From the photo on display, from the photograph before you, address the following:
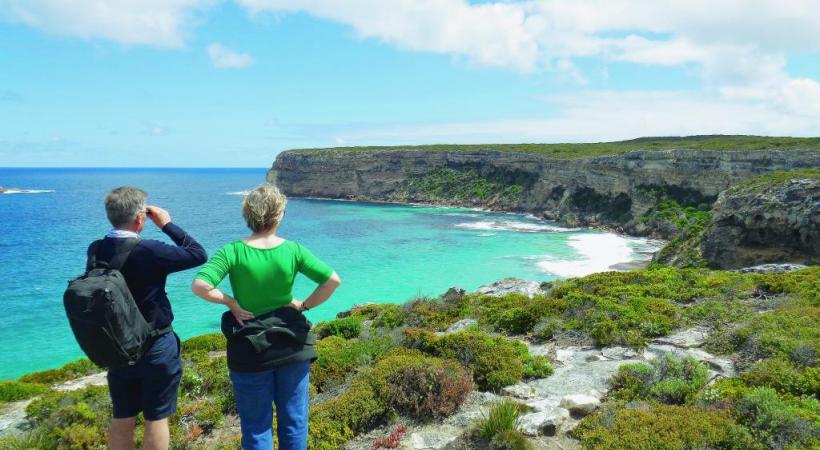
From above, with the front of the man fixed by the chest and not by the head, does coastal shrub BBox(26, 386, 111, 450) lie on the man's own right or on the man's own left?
on the man's own left

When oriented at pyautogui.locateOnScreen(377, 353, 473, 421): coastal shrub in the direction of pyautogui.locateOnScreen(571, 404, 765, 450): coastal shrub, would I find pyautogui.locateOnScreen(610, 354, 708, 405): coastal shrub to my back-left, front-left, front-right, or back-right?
front-left

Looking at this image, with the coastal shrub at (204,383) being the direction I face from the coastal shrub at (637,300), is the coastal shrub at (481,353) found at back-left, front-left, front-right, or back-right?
front-left

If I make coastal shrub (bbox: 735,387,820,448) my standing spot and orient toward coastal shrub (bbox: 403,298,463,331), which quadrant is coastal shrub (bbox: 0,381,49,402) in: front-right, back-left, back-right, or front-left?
front-left

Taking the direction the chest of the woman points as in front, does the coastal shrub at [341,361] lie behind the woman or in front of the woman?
in front

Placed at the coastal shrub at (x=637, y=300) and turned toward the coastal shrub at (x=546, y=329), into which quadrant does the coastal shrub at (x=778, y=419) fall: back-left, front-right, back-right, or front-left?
front-left

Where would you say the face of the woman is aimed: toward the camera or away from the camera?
away from the camera

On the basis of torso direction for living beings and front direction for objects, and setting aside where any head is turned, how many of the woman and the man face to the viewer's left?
0

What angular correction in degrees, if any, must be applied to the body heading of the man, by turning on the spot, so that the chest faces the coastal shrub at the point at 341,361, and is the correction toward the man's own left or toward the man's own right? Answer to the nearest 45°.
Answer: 0° — they already face it

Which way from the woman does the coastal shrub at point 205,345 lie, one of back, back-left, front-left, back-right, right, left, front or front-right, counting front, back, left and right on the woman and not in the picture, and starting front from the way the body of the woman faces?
front

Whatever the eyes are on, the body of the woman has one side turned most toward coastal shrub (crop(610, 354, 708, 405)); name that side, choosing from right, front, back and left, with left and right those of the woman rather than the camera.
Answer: right

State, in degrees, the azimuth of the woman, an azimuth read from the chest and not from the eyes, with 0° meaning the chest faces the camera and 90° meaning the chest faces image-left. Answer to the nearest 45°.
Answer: approximately 180°

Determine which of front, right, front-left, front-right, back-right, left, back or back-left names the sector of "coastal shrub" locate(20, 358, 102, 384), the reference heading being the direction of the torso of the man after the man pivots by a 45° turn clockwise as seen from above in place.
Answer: left

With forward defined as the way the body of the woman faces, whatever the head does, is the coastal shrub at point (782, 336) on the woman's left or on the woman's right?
on the woman's right

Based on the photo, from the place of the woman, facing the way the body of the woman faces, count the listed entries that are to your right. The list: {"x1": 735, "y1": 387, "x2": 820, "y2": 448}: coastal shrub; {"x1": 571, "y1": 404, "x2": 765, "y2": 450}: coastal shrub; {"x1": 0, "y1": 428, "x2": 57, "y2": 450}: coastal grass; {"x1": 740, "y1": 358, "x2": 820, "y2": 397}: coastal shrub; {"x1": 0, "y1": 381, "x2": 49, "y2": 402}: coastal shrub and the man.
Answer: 3

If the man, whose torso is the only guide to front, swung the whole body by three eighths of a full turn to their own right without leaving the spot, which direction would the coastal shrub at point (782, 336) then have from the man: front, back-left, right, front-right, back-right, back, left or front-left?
left

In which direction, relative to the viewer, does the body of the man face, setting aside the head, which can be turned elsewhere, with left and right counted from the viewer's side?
facing away from the viewer and to the right of the viewer
